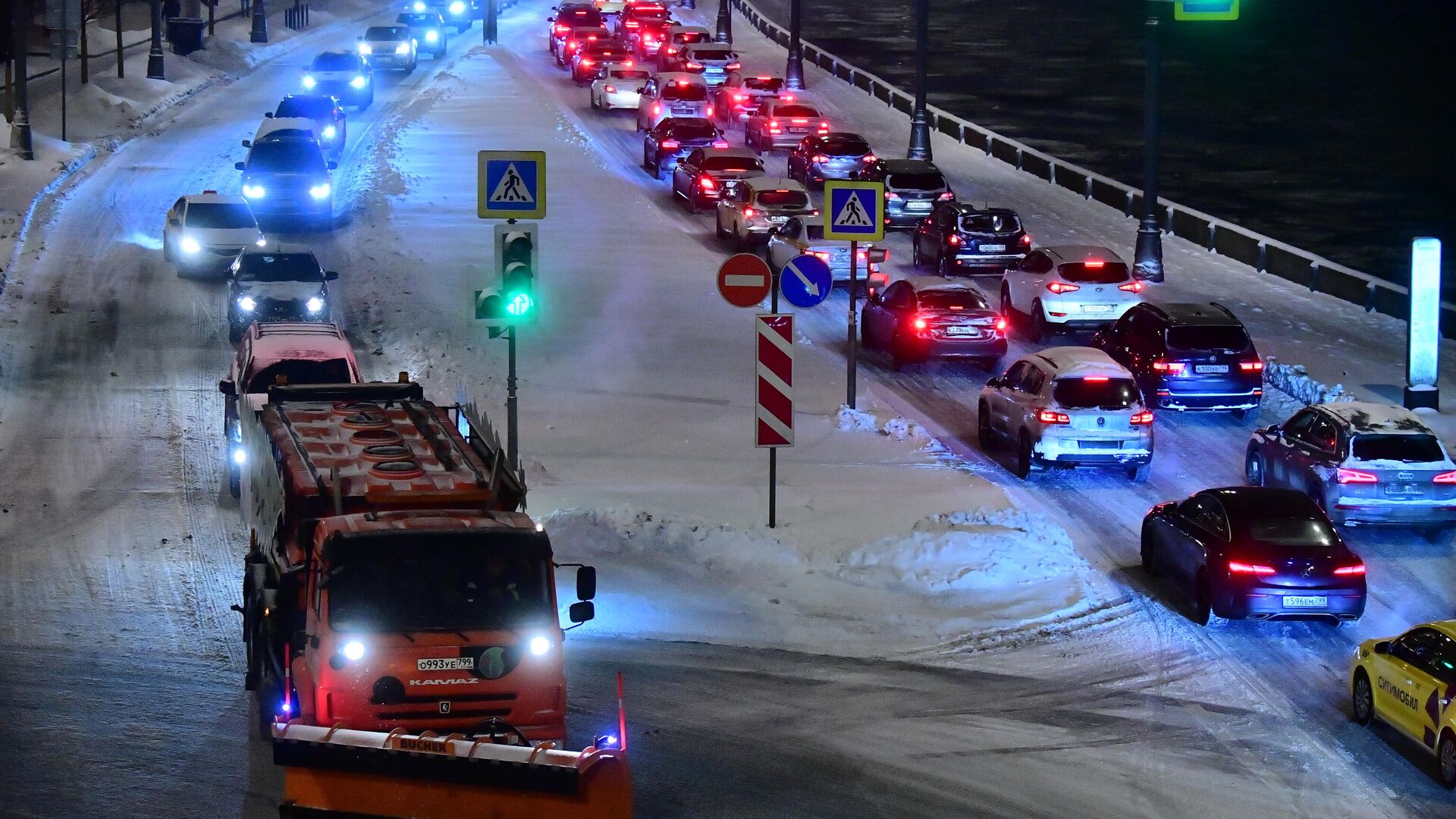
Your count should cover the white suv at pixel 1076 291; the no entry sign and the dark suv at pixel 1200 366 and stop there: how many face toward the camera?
1

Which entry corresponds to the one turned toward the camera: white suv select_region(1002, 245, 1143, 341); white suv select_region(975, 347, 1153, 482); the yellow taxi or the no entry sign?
the no entry sign

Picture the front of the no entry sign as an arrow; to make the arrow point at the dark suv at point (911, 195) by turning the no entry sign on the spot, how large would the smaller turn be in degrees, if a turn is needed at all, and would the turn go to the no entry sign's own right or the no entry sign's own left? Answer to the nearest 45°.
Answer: approximately 180°

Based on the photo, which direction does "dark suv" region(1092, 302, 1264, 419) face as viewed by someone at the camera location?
facing away from the viewer and to the left of the viewer

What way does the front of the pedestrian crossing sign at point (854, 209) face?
toward the camera

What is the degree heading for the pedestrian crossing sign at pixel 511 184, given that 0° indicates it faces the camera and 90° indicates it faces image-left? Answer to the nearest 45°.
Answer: approximately 0°

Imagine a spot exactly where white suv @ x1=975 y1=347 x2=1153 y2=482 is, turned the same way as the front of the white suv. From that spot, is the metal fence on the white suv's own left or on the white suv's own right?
on the white suv's own right

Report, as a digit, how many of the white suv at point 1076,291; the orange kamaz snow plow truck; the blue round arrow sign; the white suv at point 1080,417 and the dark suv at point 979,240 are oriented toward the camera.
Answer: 2

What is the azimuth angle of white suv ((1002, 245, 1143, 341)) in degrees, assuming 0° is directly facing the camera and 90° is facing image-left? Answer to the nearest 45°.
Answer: approximately 135°

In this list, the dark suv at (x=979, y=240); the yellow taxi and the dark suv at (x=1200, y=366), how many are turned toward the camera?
0

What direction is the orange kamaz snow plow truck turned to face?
toward the camera

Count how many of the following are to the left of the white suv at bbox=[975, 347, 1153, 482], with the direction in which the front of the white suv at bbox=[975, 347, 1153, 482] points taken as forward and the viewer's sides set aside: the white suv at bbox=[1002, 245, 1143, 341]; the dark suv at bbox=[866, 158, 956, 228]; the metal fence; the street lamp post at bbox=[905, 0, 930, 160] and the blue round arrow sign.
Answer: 1

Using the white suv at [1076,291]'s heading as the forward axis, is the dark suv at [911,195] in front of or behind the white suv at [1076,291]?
in front
